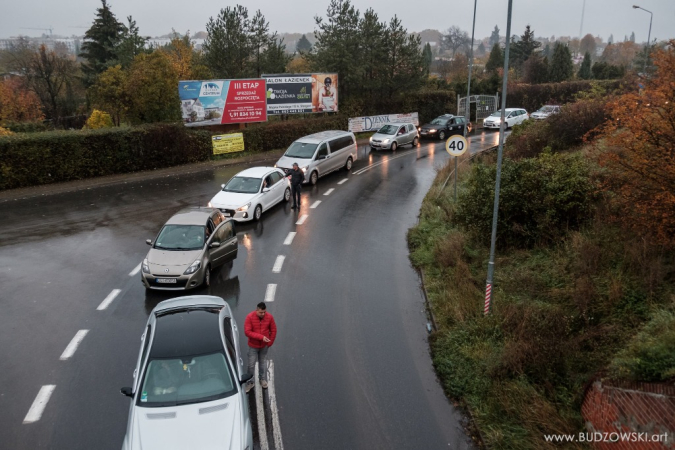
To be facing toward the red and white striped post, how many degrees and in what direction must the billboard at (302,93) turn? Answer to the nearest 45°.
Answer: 0° — it already faces it

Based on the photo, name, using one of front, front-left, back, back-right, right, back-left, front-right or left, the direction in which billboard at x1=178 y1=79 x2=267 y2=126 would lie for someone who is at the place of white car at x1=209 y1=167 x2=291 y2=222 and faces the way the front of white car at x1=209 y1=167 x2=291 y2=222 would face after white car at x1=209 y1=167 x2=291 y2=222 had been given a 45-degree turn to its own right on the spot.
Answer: right

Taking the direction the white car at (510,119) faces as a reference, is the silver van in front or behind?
in front

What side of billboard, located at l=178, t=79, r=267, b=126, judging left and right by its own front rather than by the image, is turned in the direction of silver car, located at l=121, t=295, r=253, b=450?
front

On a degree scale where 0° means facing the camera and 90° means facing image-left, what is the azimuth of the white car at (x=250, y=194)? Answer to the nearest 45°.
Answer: approximately 45°

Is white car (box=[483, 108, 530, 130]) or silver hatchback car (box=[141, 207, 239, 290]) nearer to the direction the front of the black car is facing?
the silver hatchback car

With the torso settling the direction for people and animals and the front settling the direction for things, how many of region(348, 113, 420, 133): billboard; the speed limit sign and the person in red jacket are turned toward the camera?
3

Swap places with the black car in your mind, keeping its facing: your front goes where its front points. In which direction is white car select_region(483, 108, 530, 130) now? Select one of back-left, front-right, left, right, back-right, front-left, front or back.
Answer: back

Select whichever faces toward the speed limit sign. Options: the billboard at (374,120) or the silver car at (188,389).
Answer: the billboard

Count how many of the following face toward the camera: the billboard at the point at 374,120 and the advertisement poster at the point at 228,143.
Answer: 2

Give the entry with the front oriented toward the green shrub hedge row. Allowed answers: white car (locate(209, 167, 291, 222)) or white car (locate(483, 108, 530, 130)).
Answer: white car (locate(483, 108, 530, 130))
